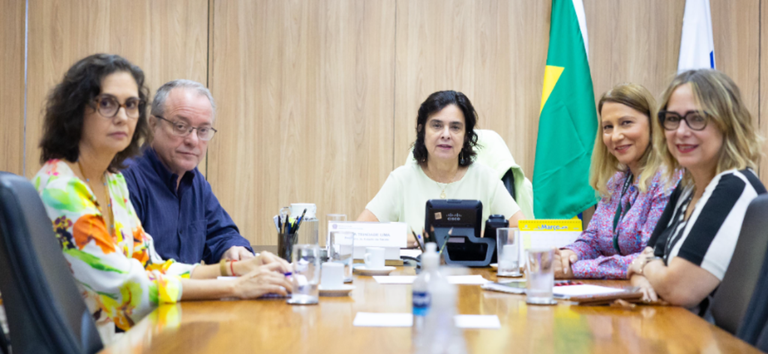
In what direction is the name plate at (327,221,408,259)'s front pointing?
toward the camera

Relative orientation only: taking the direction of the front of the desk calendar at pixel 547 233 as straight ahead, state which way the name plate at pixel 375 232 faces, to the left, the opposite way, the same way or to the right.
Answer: the same way

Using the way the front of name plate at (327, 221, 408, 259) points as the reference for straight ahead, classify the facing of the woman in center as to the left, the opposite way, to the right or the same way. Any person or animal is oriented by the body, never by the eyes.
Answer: the same way

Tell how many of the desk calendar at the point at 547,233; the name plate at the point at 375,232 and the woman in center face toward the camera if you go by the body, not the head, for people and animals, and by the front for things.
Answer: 3

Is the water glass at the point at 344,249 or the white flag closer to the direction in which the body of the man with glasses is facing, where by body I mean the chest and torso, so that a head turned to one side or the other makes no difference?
the water glass

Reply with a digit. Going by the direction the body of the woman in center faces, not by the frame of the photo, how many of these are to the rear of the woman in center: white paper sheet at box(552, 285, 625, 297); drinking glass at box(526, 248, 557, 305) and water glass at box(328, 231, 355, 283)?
0

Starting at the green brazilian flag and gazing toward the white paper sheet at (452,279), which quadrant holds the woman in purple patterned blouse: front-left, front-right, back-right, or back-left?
front-left

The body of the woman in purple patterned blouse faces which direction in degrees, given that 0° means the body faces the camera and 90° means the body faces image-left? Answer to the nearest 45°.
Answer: approximately 45°

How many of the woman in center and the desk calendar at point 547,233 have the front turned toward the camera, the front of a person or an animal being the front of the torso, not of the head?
2

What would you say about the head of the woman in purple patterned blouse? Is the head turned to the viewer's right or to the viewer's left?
to the viewer's left

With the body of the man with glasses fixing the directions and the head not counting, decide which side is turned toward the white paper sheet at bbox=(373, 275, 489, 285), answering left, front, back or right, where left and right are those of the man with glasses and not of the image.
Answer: front

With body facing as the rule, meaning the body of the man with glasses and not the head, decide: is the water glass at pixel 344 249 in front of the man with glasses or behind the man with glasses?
in front

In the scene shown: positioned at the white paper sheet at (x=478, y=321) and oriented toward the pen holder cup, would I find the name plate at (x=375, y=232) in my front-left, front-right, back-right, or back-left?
front-right

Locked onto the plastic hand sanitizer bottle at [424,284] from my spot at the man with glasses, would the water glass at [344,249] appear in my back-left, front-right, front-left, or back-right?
front-left

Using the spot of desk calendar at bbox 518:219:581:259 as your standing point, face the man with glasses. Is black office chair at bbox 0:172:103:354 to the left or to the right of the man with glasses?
left

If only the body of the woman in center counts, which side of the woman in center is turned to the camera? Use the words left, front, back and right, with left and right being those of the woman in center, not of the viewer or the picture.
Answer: front
